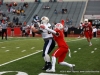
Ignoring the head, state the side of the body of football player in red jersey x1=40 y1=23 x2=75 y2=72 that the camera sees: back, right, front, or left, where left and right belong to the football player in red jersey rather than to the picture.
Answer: left

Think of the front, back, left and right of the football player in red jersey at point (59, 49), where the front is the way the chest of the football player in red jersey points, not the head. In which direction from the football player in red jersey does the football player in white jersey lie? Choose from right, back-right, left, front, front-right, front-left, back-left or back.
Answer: front-right
